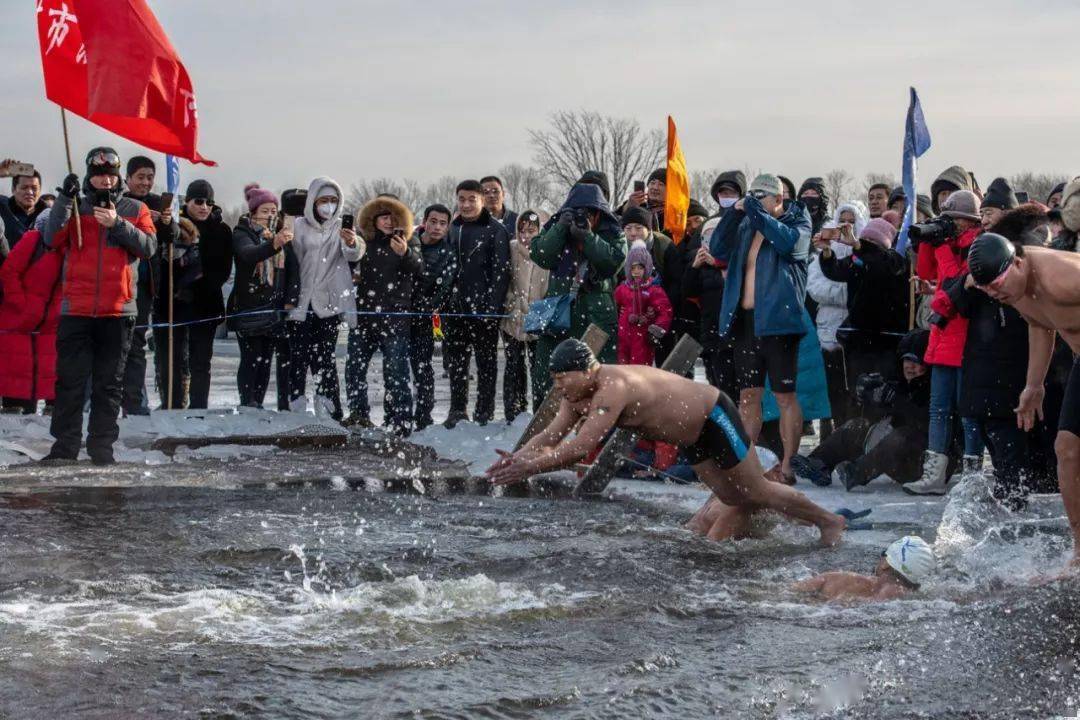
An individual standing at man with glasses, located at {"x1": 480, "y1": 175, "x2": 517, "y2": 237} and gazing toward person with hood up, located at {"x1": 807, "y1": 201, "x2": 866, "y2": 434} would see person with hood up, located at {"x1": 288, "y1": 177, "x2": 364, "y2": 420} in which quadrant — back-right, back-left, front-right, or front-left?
back-right

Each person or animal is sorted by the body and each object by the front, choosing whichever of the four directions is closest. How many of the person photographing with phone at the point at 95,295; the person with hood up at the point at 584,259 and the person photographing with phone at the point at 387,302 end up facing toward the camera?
3

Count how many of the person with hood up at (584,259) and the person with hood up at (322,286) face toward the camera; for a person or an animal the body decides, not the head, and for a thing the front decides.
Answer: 2

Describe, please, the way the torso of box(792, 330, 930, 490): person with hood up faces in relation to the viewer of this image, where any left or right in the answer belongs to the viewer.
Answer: facing the viewer and to the left of the viewer

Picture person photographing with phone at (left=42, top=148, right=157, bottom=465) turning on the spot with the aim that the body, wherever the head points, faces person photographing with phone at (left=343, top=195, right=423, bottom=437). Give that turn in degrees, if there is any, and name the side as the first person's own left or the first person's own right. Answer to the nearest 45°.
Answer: approximately 135° to the first person's own left

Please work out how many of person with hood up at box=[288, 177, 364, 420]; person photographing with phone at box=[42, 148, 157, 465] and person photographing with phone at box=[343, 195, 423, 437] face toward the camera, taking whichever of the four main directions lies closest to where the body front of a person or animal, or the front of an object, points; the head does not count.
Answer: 3

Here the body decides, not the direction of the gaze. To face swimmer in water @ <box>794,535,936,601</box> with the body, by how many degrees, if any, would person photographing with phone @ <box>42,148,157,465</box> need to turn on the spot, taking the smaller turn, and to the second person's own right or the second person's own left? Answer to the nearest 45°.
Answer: approximately 45° to the second person's own left

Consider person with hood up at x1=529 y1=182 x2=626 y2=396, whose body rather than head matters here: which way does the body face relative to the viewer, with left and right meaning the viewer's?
facing the viewer

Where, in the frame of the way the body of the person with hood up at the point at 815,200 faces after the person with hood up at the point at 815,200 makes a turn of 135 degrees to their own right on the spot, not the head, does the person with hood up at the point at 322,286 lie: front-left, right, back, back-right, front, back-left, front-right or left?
left

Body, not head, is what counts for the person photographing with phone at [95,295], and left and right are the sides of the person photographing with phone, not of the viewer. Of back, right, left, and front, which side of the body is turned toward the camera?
front

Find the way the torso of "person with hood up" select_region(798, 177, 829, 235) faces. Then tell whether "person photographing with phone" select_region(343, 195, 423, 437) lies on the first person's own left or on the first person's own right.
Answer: on the first person's own right
